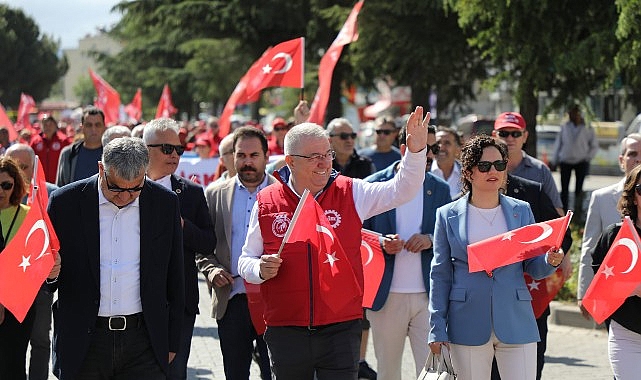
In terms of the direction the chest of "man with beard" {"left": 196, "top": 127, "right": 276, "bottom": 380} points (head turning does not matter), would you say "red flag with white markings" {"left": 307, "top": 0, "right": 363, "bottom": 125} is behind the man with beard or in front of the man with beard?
behind

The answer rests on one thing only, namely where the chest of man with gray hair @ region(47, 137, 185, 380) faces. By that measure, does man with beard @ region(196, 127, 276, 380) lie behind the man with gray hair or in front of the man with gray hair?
behind

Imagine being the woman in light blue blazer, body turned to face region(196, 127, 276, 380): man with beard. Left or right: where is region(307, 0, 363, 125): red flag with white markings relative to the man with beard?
right

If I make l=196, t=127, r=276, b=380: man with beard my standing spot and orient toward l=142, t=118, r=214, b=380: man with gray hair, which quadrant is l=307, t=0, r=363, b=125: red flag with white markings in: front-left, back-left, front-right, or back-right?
back-right

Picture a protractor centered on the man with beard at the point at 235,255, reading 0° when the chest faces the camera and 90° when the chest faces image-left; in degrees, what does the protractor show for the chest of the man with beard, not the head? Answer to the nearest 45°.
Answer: approximately 0°

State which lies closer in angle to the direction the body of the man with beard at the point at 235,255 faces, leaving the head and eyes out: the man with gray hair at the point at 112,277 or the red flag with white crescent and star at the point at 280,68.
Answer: the man with gray hair

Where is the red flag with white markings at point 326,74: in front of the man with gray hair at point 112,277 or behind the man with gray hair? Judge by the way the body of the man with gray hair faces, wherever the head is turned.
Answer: behind

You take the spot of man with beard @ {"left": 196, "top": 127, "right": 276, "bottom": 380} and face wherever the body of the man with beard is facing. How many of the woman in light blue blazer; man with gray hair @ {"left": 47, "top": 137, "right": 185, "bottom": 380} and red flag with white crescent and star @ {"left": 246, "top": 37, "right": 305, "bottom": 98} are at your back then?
1

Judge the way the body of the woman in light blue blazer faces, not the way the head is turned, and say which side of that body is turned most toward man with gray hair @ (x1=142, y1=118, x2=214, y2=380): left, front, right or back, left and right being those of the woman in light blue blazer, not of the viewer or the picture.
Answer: right
